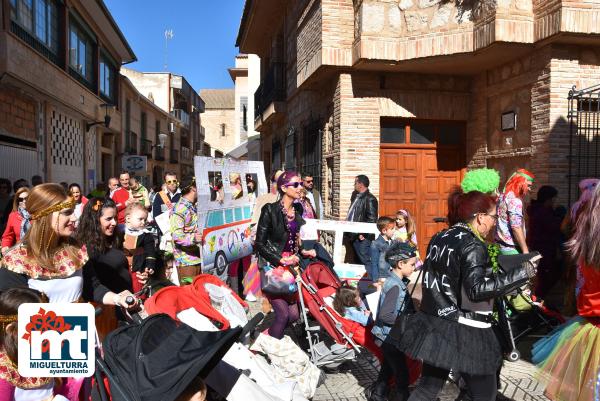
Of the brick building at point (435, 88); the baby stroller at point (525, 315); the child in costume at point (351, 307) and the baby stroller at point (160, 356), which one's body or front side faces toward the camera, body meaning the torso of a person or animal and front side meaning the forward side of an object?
the brick building

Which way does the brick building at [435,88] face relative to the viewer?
toward the camera

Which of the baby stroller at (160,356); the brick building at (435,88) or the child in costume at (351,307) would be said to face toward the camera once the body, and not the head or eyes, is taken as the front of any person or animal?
the brick building

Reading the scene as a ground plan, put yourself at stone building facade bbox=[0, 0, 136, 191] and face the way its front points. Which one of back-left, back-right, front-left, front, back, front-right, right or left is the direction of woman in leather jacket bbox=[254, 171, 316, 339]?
front-right

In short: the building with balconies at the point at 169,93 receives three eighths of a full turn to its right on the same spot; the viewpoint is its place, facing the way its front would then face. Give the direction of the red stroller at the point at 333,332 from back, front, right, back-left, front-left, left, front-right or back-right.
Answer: left

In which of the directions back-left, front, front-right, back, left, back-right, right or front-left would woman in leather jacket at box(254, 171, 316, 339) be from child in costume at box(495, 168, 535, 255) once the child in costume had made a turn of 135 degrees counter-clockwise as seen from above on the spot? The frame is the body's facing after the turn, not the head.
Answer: left

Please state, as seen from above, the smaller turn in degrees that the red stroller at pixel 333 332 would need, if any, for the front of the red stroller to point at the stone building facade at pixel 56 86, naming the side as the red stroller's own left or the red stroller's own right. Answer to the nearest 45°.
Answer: approximately 135° to the red stroller's own left

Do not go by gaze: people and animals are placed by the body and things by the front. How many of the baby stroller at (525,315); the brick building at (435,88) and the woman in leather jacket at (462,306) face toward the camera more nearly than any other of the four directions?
1

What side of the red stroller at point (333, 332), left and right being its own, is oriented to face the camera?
right

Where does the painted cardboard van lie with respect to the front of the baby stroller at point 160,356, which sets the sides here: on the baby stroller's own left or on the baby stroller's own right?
on the baby stroller's own left

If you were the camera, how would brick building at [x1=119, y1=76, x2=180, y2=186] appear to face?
facing the viewer and to the right of the viewer
